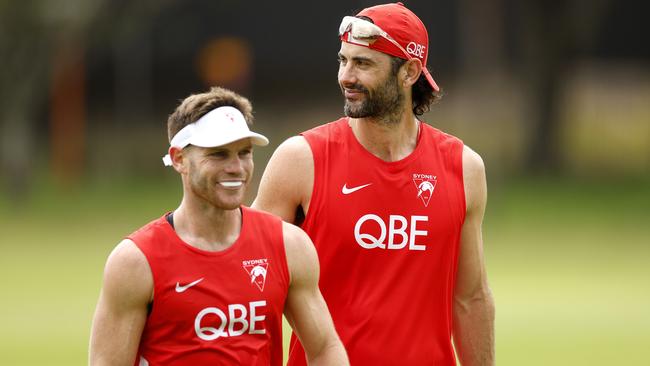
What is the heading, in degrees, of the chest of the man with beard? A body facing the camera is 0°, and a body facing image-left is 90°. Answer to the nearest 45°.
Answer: approximately 0°

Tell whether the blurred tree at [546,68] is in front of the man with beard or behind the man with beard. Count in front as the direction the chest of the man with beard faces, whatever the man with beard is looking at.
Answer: behind

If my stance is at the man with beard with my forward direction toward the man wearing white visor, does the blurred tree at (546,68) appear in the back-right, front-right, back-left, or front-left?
back-right

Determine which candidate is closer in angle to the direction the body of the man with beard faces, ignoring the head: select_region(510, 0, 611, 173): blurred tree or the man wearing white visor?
the man wearing white visor

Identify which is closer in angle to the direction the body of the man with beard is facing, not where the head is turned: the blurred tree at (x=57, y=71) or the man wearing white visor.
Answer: the man wearing white visor

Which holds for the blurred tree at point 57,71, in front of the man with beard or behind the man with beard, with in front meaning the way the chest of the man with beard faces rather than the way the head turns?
behind

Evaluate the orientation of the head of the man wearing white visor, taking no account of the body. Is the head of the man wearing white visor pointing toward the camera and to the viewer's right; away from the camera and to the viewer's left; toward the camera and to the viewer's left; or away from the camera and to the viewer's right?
toward the camera and to the viewer's right
